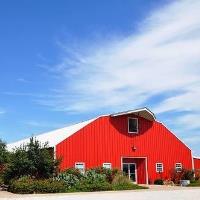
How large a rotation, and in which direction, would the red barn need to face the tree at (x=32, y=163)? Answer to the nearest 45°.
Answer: approximately 90° to its right

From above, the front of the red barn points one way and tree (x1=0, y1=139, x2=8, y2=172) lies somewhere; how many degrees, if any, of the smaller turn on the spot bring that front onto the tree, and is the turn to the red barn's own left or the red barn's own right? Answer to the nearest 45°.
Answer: approximately 135° to the red barn's own right

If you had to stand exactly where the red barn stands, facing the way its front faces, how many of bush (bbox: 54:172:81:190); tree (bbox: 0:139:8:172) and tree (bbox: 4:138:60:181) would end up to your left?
0

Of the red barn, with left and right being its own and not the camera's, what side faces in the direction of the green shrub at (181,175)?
left

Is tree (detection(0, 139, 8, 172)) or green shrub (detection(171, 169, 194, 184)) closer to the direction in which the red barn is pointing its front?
the green shrub

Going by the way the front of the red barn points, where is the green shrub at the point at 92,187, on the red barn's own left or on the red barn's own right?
on the red barn's own right

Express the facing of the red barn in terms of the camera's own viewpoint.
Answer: facing the viewer and to the right of the viewer

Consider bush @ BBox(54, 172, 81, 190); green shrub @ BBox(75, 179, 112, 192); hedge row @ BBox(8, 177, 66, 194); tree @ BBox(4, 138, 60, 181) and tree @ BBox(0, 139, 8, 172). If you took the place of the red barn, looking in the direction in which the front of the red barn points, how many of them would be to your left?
0

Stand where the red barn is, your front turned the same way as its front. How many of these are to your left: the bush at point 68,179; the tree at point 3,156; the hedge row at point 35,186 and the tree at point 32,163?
0

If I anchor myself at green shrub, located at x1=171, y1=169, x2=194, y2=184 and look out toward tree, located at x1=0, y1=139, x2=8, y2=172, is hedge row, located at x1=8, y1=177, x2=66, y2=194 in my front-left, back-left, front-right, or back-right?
front-left

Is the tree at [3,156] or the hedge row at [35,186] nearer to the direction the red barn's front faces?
the hedge row

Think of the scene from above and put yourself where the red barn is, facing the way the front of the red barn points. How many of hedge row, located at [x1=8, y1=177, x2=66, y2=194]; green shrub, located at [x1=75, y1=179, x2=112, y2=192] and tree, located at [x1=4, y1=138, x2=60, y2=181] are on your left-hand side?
0

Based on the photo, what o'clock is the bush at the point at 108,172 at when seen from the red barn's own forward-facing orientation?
The bush is roughly at 2 o'clock from the red barn.

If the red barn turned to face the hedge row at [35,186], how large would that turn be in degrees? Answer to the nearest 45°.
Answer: approximately 90° to its right
